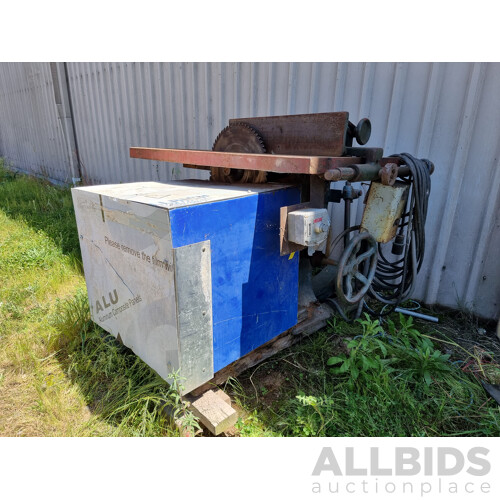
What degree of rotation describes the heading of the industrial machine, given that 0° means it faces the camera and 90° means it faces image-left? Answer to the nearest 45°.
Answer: approximately 315°
